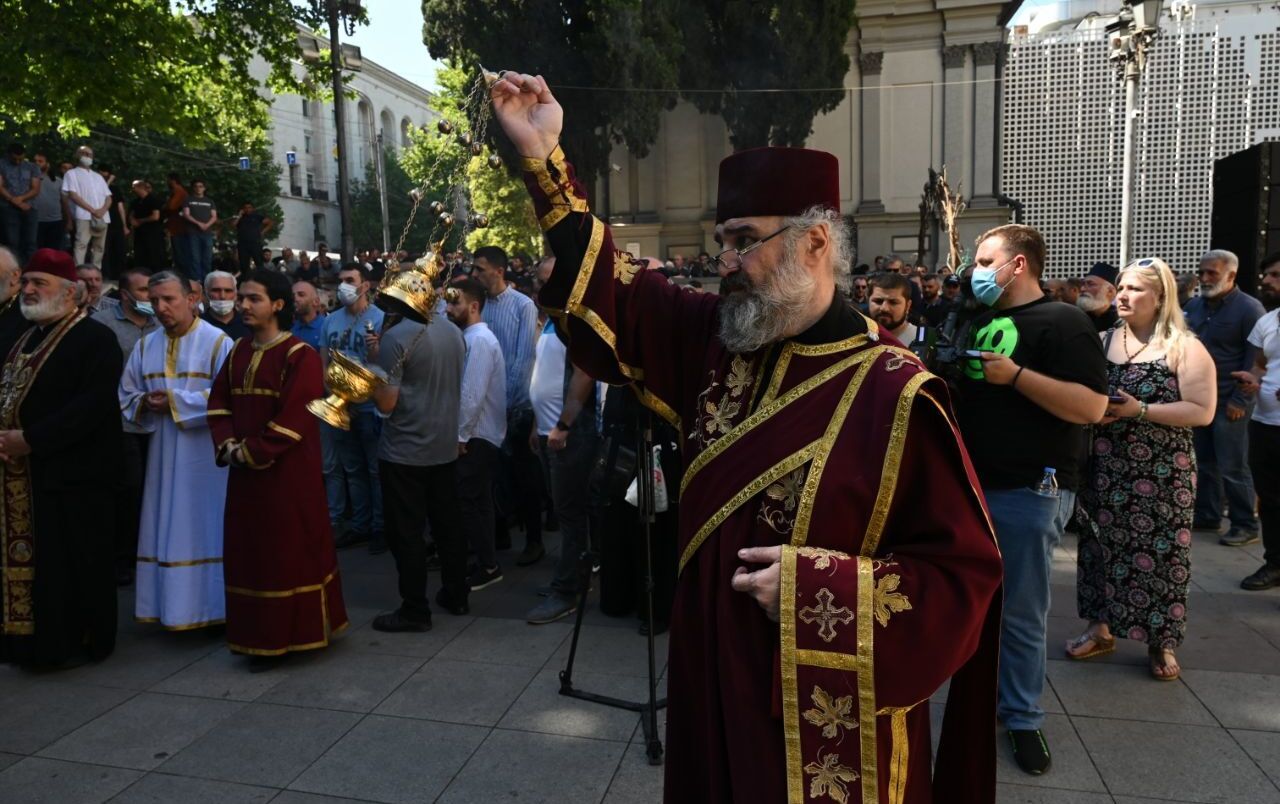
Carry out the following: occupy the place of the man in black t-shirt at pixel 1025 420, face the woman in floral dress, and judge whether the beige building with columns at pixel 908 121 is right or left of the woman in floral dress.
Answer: left

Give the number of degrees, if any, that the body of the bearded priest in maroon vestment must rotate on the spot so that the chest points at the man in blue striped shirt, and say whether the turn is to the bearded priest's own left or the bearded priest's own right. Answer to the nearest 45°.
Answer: approximately 135° to the bearded priest's own right

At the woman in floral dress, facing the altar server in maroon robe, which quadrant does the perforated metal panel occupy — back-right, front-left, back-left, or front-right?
back-right

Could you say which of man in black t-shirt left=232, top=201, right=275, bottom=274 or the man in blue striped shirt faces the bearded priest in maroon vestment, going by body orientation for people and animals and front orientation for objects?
the man in black t-shirt

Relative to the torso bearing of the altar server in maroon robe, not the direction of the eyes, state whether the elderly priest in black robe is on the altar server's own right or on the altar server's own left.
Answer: on the altar server's own right

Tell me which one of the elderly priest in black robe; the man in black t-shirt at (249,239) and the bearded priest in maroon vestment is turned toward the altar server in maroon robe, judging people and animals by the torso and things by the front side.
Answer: the man in black t-shirt

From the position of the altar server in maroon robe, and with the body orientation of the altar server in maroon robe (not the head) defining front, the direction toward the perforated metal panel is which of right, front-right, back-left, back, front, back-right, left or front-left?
back

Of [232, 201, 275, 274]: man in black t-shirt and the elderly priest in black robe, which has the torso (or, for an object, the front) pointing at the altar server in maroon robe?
the man in black t-shirt

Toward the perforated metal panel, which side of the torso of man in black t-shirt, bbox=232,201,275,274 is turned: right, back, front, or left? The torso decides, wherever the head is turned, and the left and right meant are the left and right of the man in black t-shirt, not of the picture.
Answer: left

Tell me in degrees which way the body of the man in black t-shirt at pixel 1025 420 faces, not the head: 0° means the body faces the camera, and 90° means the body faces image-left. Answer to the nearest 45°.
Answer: approximately 45°
